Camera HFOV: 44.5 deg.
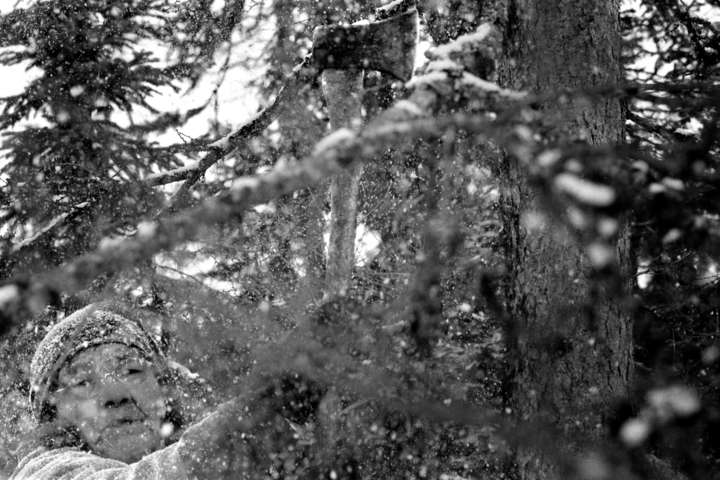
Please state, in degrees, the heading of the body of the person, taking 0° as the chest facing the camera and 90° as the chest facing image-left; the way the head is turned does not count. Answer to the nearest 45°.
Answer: approximately 315°
